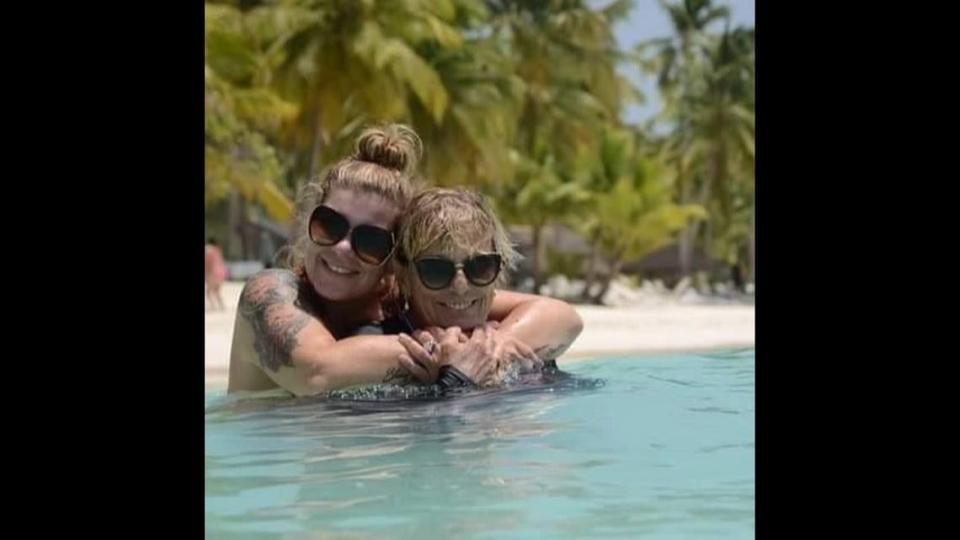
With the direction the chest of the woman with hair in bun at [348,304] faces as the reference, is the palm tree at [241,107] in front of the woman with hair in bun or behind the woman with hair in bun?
behind

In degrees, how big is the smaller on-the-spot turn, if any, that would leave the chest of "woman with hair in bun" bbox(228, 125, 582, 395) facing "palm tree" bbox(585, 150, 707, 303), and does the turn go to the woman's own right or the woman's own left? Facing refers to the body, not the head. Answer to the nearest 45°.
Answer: approximately 135° to the woman's own left

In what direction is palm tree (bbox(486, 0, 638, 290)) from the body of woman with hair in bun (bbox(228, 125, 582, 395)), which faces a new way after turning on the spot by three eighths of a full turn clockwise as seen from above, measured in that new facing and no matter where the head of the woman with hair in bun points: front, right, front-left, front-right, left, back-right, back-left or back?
right

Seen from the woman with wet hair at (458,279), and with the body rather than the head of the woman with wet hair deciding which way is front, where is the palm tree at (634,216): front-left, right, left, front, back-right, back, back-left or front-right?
back

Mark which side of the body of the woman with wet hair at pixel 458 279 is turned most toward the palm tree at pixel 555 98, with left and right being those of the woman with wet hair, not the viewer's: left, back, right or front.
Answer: back

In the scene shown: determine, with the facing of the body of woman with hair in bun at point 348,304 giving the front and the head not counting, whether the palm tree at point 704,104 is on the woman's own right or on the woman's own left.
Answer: on the woman's own left

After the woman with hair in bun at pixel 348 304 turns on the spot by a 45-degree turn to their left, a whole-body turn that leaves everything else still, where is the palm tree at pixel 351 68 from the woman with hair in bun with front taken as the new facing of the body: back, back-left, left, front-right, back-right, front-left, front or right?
left

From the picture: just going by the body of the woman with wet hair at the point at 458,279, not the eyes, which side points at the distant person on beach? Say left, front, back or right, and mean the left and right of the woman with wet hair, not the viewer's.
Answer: back
